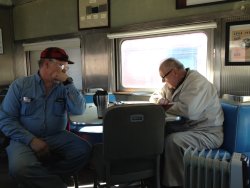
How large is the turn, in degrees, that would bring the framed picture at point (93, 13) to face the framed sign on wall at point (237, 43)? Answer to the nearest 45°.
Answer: approximately 45° to its left

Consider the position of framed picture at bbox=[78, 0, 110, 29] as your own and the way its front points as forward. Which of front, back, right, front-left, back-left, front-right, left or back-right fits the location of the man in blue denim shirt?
front

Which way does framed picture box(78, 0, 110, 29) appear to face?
toward the camera

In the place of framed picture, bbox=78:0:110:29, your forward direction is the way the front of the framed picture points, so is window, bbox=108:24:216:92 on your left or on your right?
on your left

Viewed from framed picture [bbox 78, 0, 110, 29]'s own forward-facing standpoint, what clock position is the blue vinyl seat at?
The blue vinyl seat is roughly at 11 o'clock from the framed picture.

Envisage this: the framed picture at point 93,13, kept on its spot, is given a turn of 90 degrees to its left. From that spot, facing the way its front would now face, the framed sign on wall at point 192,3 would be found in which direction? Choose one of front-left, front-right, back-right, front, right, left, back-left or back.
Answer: front-right
